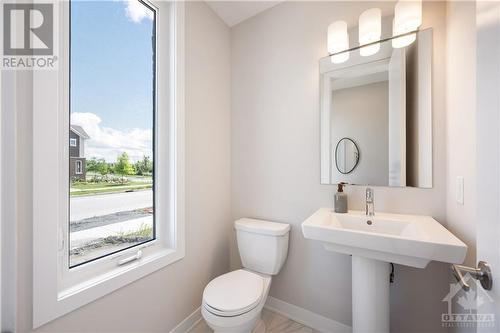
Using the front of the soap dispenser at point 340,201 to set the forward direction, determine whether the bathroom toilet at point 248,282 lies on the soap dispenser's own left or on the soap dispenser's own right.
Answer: on the soap dispenser's own right

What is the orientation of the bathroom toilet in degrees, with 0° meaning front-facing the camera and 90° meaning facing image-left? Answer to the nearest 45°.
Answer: approximately 45°

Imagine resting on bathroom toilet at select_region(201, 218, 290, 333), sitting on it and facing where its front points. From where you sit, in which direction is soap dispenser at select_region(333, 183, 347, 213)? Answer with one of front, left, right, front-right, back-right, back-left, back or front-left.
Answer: back-left
